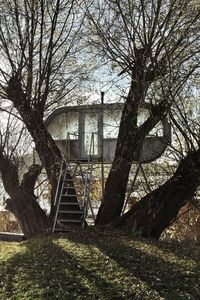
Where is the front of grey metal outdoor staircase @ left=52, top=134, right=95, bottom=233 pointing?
toward the camera

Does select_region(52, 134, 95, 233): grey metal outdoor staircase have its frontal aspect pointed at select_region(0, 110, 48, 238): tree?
no
